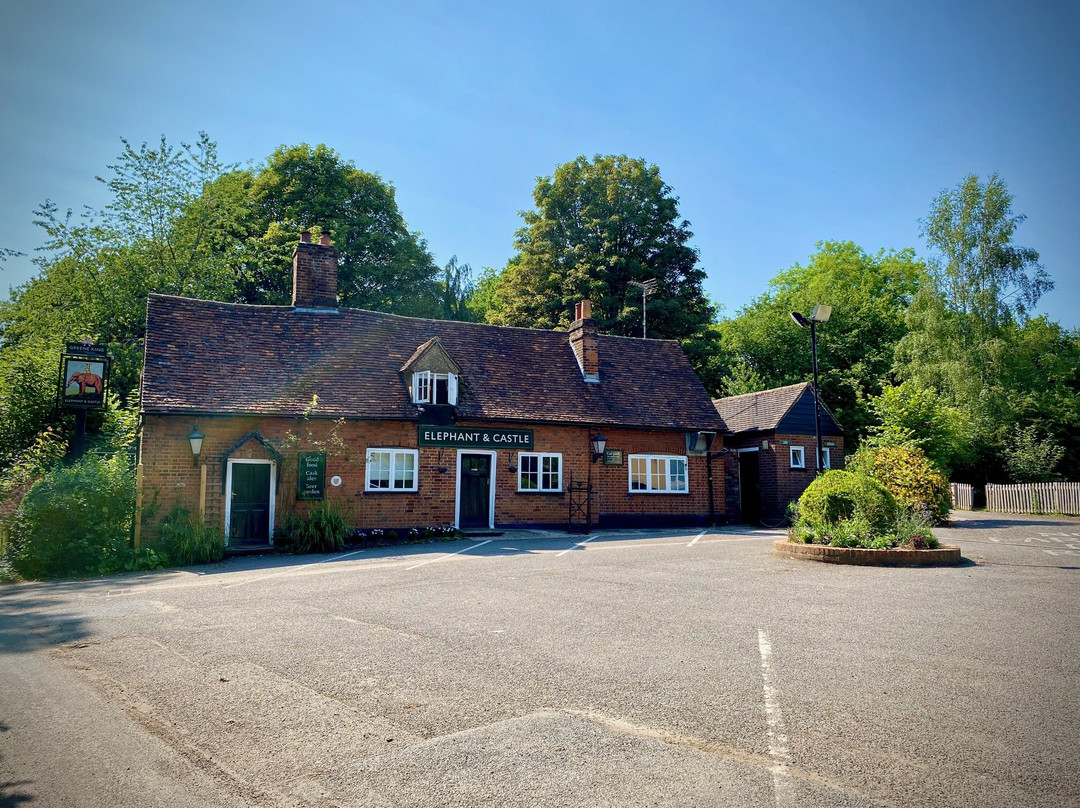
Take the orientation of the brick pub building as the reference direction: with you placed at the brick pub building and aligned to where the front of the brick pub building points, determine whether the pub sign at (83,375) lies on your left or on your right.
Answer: on your right

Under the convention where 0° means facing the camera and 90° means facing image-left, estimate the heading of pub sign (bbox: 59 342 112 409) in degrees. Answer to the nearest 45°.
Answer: approximately 0°

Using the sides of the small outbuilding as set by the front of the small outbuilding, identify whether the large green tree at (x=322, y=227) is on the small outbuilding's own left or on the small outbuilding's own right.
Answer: on the small outbuilding's own right

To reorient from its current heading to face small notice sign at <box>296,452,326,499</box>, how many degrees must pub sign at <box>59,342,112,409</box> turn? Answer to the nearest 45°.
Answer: approximately 45° to its left

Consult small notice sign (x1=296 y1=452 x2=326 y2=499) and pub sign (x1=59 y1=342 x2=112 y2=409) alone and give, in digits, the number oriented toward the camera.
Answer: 2

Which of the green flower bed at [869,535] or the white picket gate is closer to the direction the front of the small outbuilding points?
the green flower bed

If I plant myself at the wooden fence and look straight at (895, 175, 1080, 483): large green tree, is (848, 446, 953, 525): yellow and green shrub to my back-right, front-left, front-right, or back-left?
back-left

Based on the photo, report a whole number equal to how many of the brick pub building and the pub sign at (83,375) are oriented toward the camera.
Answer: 2

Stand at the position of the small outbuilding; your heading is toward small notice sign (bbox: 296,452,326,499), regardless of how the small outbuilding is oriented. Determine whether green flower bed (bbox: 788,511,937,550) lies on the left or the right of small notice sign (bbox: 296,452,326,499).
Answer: left

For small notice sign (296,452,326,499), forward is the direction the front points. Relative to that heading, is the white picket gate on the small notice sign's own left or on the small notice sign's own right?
on the small notice sign's own left
